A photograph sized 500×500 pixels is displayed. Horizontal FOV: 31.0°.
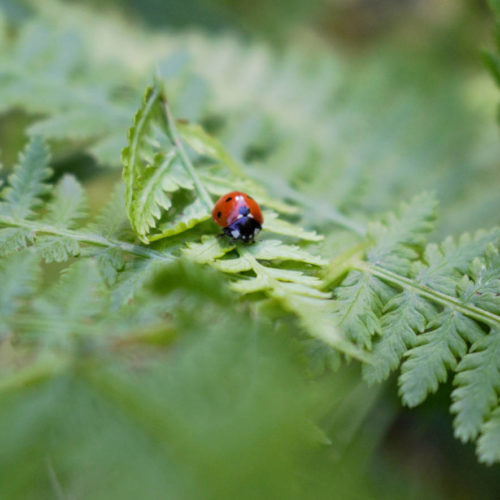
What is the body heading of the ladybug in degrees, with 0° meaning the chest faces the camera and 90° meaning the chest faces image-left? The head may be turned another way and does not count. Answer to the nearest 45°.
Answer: approximately 0°
